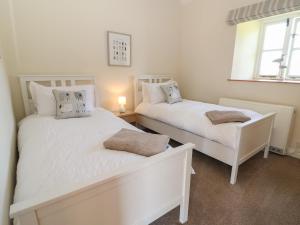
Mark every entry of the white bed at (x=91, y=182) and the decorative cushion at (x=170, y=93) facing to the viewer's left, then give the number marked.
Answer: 0

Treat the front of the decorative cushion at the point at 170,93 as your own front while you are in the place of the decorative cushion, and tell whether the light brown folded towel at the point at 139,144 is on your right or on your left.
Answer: on your right

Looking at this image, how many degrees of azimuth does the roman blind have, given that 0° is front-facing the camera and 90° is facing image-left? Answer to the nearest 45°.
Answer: approximately 45°

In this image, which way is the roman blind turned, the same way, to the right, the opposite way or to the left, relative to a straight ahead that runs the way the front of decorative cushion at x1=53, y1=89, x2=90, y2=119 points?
to the right

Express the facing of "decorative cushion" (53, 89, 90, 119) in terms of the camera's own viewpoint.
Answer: facing the viewer

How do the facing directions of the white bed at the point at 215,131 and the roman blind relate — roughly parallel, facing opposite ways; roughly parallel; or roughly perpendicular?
roughly perpendicular

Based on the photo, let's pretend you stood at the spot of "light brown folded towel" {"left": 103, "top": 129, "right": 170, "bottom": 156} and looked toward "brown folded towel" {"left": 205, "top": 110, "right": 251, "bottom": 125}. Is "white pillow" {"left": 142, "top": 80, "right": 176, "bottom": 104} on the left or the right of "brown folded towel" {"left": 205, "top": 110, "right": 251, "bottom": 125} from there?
left

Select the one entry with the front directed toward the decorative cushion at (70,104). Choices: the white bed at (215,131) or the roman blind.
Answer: the roman blind

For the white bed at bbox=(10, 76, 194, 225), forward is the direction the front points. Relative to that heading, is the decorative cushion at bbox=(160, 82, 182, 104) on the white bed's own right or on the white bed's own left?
on the white bed's own left

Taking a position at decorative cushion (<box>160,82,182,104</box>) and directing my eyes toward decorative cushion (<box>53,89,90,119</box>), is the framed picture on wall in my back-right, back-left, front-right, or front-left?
front-right

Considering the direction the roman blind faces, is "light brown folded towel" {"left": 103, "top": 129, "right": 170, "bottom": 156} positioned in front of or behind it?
in front

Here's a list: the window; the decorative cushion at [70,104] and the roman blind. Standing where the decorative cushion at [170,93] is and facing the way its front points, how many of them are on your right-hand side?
1

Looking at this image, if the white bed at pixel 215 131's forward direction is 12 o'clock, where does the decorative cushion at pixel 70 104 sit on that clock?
The decorative cushion is roughly at 4 o'clock from the white bed.

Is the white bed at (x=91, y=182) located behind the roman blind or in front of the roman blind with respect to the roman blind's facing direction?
in front

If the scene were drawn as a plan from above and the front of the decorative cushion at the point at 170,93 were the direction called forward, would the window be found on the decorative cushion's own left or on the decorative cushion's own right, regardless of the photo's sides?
on the decorative cushion's own left

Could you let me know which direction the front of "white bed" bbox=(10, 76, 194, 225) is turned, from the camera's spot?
facing the viewer and to the right of the viewer

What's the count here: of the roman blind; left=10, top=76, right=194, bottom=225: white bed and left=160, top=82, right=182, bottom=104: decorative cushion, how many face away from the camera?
0
